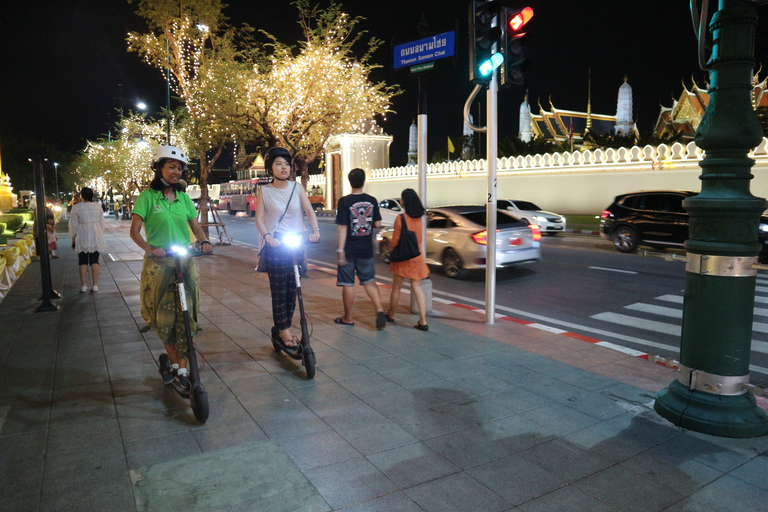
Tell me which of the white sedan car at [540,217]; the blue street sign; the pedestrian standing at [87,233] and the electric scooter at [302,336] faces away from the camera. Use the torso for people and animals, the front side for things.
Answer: the pedestrian standing

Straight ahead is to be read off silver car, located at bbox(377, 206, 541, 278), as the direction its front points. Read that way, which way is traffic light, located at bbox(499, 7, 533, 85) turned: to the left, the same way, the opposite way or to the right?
the opposite way

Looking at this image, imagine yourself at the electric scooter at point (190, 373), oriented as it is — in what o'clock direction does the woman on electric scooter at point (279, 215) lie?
The woman on electric scooter is roughly at 9 o'clock from the electric scooter.

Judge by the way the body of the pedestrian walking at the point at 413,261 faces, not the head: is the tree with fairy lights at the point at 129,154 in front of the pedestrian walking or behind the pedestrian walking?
in front

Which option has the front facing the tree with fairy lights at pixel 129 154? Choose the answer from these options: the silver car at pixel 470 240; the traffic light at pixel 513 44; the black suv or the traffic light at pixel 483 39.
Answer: the silver car

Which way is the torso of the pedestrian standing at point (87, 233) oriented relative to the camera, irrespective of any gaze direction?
away from the camera

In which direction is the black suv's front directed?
to the viewer's right

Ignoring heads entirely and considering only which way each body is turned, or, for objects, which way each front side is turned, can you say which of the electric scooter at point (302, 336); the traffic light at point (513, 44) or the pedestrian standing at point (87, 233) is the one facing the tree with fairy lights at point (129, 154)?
the pedestrian standing

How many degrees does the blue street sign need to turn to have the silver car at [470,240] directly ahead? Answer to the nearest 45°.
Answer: approximately 135° to its right

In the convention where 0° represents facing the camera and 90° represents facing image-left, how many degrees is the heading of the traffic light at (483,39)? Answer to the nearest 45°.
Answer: approximately 315°

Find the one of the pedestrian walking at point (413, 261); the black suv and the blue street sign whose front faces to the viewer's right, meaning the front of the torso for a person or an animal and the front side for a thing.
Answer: the black suv

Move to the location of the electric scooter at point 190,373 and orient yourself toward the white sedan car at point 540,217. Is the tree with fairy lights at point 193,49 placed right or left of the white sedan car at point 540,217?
left
